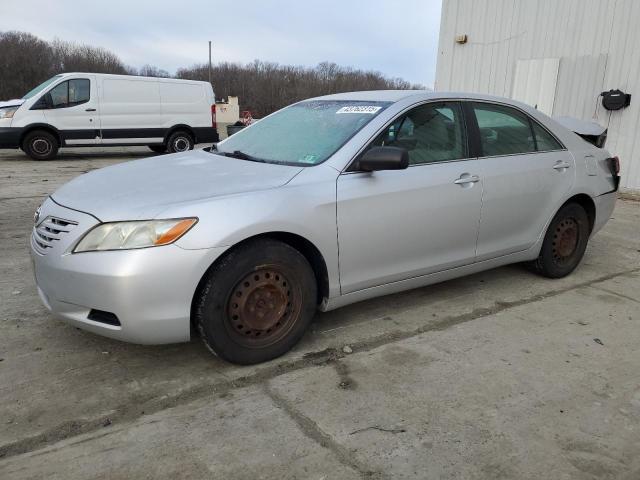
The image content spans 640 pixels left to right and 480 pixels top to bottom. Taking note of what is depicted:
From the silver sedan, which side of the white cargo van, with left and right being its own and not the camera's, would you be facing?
left

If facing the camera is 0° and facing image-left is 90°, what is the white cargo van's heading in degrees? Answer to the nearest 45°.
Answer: approximately 90°

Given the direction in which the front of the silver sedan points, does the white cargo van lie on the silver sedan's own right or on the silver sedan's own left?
on the silver sedan's own right

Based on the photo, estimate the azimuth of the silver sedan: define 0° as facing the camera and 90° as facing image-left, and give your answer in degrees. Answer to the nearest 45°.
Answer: approximately 45°
